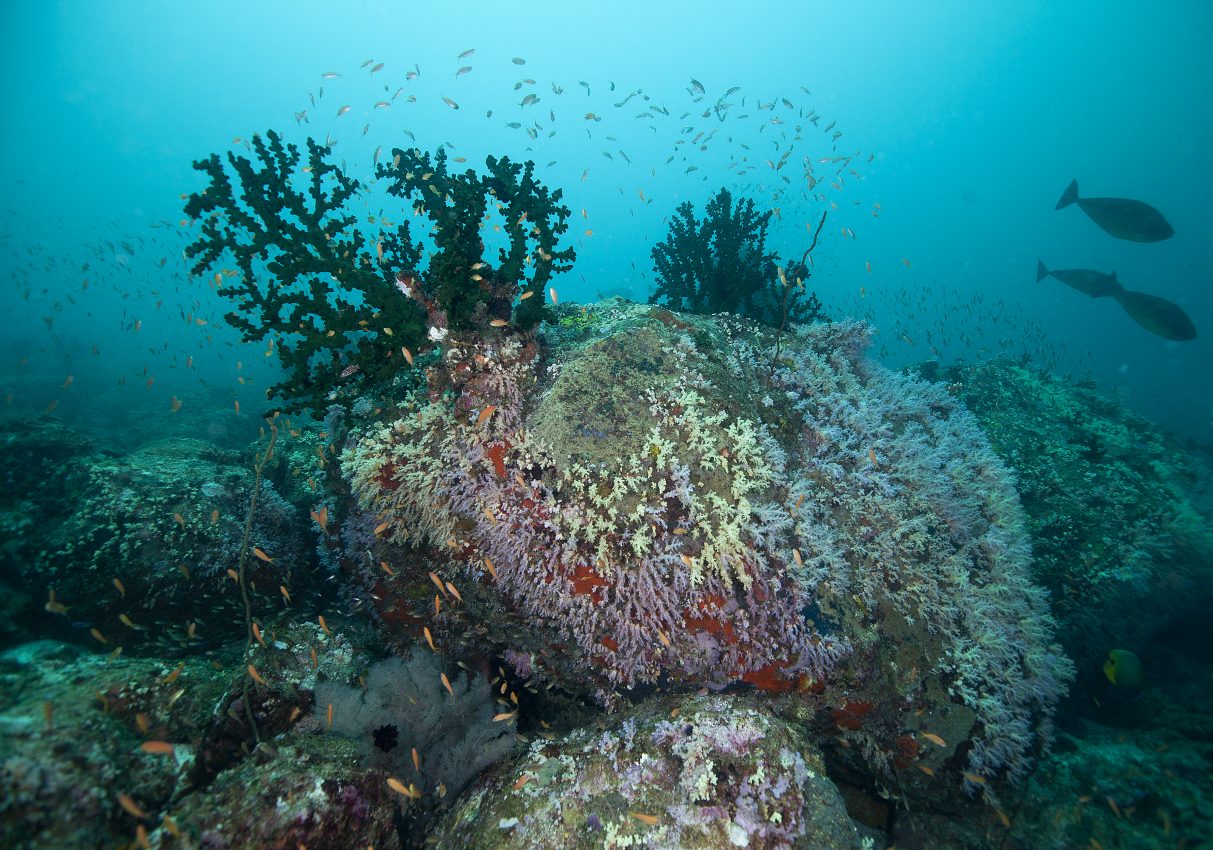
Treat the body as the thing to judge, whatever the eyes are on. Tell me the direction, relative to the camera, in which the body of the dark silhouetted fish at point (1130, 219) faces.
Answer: to the viewer's right

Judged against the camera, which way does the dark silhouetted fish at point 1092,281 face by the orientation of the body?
to the viewer's right

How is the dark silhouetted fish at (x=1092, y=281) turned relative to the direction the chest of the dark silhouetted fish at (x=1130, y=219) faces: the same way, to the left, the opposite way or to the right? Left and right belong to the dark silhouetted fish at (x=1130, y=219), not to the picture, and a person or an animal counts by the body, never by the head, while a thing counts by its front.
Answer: the same way

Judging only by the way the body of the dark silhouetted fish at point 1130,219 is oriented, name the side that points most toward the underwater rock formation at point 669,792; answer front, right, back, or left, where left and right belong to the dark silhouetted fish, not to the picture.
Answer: right

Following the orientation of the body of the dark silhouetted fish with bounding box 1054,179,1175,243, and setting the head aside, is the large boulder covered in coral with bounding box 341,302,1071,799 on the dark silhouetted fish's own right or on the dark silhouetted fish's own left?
on the dark silhouetted fish's own right
